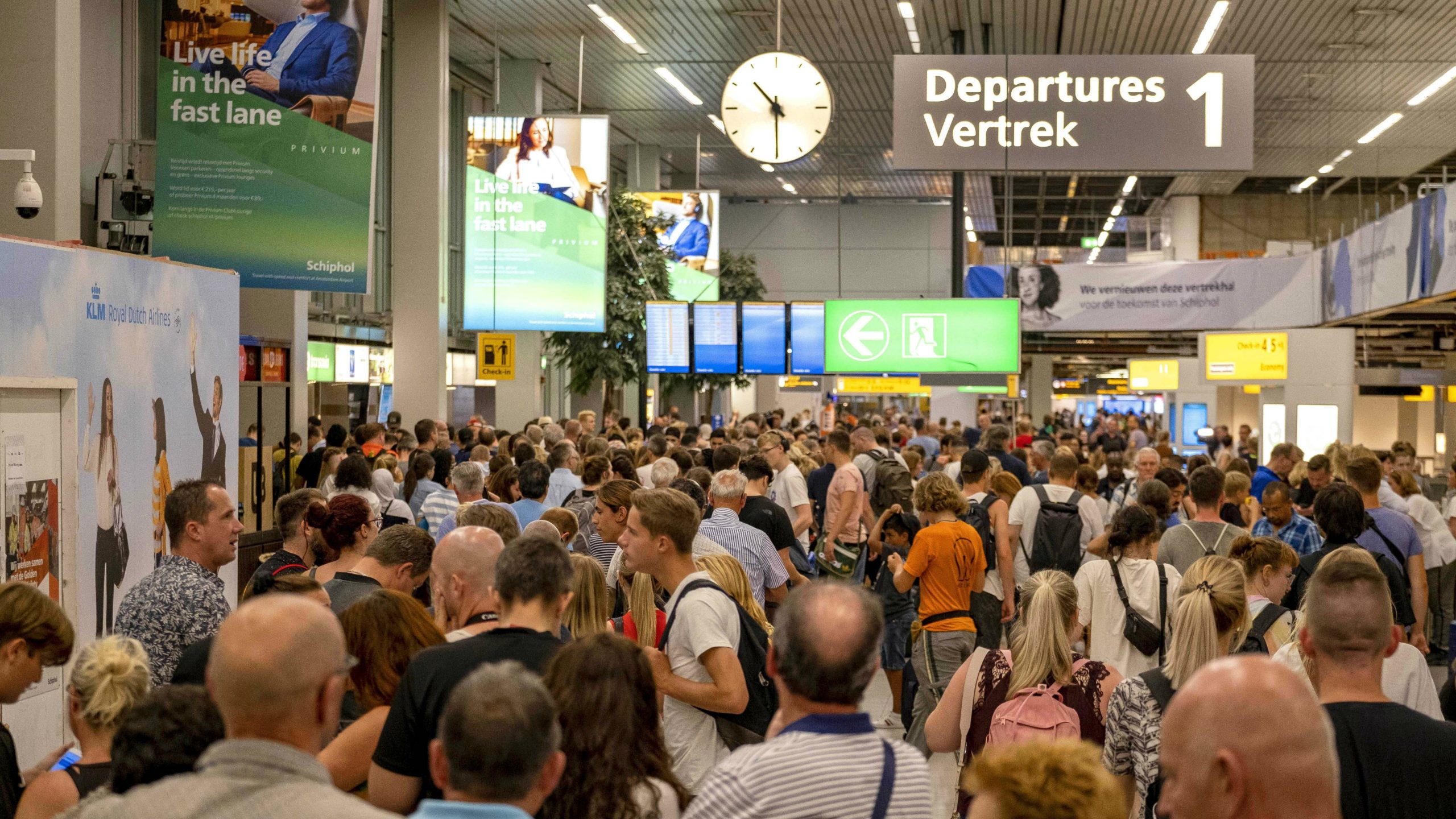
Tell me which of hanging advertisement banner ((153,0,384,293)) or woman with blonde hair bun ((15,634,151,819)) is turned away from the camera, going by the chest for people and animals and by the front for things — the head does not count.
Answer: the woman with blonde hair bun

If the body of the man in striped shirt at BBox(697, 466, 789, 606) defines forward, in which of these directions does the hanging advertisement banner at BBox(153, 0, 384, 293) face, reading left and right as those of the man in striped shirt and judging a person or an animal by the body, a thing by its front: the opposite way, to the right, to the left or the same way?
the opposite way

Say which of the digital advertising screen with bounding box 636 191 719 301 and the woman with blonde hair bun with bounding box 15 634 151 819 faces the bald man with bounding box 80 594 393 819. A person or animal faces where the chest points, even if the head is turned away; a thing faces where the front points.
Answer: the digital advertising screen

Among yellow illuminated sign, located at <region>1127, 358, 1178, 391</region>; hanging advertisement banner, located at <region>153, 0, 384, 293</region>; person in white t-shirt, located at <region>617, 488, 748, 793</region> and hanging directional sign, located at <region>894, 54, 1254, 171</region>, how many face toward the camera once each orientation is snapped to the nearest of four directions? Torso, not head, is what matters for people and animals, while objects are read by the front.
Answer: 3

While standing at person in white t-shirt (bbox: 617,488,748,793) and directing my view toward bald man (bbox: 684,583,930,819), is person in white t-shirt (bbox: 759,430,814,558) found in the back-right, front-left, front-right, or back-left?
back-left

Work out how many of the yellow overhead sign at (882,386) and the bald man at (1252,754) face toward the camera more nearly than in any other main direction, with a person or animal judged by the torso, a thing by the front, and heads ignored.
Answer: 1

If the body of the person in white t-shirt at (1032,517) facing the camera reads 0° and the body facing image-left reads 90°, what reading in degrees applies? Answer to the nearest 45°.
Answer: approximately 180°

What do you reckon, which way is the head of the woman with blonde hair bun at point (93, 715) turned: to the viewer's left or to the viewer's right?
to the viewer's left

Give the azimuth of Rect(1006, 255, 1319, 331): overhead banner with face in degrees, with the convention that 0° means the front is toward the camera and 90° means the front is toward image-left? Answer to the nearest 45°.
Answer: approximately 0°

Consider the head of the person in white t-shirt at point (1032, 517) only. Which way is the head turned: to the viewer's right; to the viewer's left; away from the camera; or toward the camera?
away from the camera

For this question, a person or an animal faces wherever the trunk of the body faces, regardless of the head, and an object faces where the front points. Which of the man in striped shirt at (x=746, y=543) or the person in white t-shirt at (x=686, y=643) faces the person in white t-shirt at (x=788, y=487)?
the man in striped shirt

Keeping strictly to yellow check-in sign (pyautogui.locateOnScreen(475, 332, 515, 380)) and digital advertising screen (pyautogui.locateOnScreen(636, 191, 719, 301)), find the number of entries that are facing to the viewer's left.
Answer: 0
